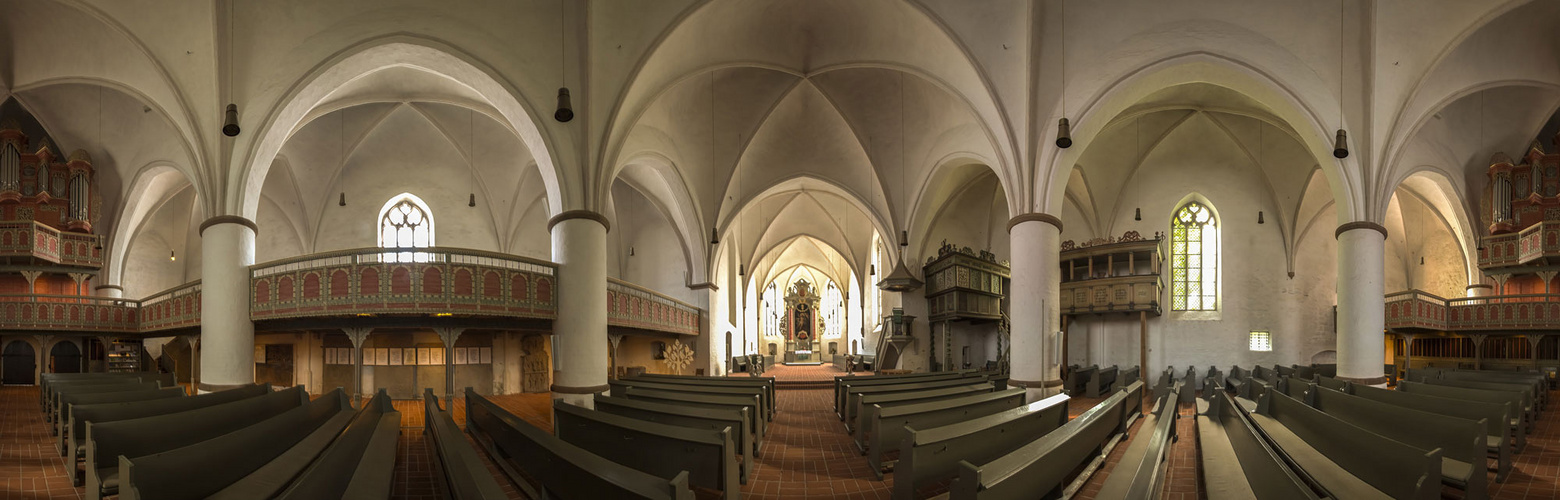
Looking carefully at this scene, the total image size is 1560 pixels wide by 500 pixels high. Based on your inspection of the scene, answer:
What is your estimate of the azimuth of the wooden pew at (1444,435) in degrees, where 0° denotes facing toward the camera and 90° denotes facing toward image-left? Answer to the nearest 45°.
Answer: approximately 45°

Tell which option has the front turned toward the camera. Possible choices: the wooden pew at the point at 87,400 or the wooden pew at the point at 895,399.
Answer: the wooden pew at the point at 87,400

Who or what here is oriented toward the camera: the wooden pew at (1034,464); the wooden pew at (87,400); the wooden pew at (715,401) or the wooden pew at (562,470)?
the wooden pew at (87,400)

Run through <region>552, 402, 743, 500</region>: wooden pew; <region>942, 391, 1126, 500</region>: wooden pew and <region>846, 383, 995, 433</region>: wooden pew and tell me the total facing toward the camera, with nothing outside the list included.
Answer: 0

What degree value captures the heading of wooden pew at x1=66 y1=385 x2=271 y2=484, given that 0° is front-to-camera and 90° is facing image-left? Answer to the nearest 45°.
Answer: approximately 315°

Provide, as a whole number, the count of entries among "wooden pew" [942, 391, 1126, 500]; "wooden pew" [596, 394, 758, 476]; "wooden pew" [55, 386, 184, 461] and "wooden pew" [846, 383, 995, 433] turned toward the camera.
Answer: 1

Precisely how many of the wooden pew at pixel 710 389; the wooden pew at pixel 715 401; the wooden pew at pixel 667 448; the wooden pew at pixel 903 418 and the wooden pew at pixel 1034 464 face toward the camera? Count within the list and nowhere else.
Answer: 0

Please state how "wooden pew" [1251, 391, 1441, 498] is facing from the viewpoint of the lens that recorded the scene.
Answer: facing the viewer and to the left of the viewer

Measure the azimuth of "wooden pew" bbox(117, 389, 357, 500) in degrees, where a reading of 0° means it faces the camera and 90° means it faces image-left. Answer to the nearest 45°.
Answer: approximately 315°

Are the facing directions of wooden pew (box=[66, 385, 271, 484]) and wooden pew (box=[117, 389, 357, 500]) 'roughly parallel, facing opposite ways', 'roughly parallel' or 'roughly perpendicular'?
roughly parallel
